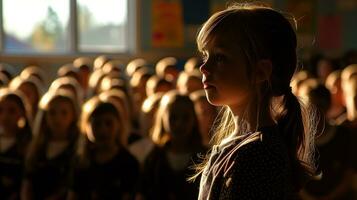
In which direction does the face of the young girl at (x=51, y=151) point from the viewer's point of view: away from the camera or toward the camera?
toward the camera

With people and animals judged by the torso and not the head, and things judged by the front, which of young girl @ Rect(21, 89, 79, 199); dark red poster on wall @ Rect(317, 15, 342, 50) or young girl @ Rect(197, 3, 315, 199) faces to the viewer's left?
young girl @ Rect(197, 3, 315, 199)

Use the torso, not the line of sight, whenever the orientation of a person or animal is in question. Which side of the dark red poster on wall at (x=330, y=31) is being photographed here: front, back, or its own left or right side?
front

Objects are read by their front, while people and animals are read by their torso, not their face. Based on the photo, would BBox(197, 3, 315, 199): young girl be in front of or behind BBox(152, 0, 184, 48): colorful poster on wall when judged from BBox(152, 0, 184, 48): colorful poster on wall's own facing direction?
in front

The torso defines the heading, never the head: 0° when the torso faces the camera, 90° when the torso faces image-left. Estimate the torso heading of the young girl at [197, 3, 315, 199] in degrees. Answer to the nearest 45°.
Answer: approximately 90°

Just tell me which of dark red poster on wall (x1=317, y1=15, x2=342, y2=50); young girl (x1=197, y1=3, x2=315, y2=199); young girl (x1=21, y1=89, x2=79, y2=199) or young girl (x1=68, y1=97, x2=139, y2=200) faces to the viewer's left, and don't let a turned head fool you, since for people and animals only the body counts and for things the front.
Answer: young girl (x1=197, y1=3, x2=315, y2=199)

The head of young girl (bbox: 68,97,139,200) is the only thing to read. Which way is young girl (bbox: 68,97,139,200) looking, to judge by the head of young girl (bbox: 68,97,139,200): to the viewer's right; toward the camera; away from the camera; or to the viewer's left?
toward the camera

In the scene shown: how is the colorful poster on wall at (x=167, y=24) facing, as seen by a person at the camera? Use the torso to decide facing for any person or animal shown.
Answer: facing the viewer

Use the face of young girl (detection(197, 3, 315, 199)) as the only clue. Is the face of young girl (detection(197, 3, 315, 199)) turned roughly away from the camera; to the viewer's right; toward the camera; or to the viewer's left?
to the viewer's left

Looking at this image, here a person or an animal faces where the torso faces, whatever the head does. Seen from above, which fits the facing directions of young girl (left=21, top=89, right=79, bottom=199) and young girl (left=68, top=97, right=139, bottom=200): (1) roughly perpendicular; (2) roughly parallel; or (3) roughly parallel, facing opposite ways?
roughly parallel

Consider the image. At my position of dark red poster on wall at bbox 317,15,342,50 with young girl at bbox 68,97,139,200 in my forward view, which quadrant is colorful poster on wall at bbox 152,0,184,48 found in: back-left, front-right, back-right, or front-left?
front-right

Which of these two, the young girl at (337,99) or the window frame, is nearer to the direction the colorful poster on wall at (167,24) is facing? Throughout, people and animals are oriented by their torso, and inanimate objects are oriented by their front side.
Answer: the young girl

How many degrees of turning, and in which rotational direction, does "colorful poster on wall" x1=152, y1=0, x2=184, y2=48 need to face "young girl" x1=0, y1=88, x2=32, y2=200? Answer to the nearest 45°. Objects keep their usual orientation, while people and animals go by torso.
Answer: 0° — it already faces them

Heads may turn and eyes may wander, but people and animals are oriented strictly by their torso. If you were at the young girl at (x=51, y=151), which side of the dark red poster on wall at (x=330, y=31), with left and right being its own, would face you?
front

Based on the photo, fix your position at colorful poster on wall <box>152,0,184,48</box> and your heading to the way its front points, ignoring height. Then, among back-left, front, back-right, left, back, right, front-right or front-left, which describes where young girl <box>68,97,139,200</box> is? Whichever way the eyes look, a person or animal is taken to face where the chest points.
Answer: front

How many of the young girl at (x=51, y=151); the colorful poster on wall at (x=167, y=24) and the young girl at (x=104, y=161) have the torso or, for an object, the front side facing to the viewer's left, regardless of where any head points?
0
